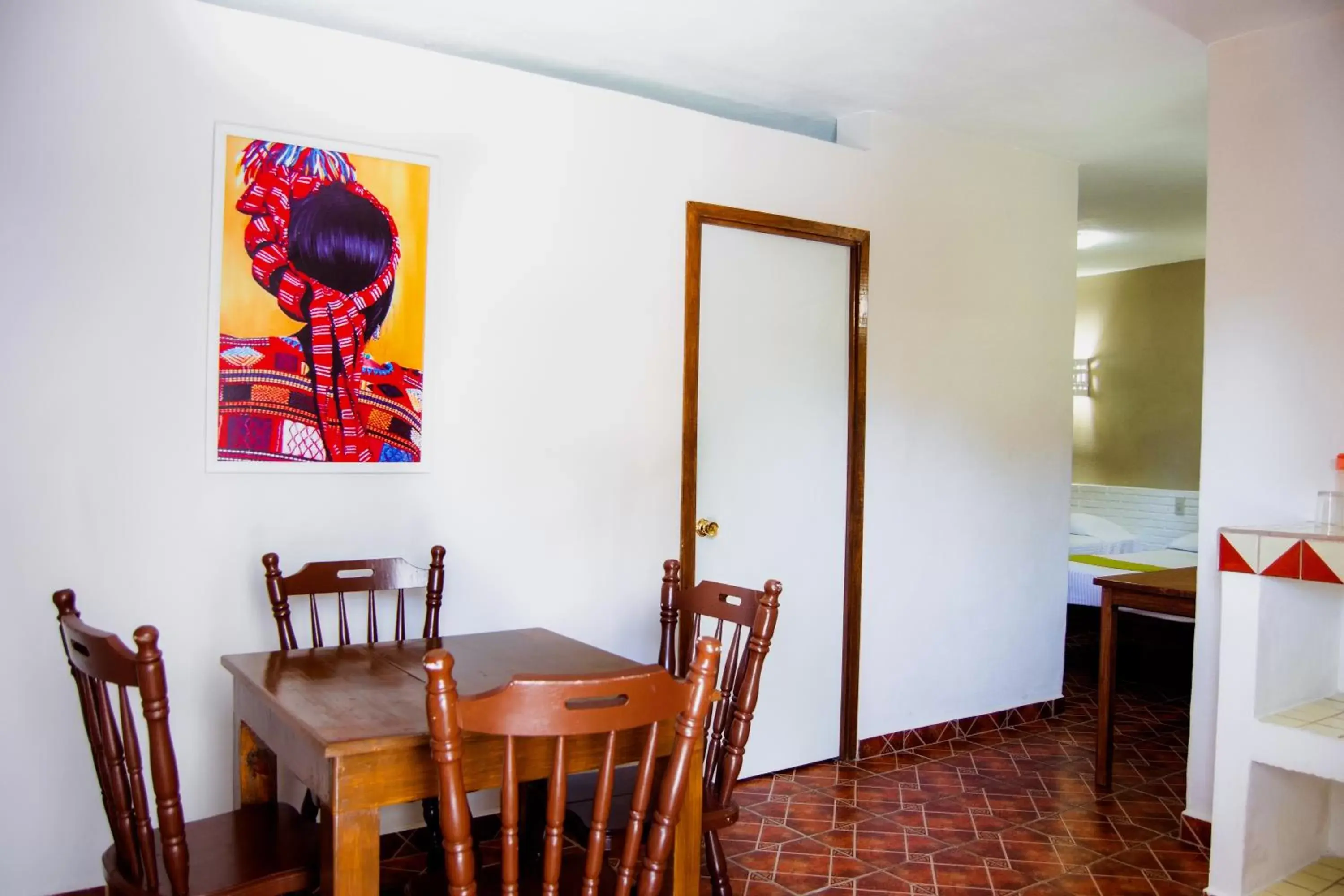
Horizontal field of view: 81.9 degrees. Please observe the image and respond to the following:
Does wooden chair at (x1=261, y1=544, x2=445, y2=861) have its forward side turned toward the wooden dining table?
yes

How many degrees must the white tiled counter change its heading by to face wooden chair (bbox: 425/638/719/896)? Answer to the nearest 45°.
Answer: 0° — it already faces it

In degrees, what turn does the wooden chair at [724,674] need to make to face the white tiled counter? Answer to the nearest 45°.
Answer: approximately 135° to its left

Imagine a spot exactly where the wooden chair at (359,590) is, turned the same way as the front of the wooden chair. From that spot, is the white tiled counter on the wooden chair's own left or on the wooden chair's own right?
on the wooden chair's own left

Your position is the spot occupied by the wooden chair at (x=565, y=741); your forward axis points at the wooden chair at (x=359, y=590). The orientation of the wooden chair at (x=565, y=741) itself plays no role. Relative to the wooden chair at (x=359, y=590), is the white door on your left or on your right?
right

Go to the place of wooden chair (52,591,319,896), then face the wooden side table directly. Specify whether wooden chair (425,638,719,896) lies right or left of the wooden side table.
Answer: right

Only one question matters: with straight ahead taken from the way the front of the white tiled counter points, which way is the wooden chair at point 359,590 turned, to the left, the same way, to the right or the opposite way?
to the left

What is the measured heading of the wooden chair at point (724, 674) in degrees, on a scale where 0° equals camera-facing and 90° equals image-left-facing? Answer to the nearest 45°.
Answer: approximately 45°

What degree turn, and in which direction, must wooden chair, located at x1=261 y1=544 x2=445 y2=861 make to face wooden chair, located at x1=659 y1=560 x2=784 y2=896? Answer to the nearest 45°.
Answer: approximately 45° to its left

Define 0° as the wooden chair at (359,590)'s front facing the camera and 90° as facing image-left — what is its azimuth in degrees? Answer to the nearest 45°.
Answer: approximately 0°

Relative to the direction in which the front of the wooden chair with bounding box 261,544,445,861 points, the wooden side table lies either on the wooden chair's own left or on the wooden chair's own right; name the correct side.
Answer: on the wooden chair's own left

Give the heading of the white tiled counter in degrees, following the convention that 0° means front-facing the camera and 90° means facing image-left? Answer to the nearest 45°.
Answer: approximately 45°

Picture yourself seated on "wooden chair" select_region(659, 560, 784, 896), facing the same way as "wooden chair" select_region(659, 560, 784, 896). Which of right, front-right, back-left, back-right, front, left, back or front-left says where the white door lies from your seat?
back-right
